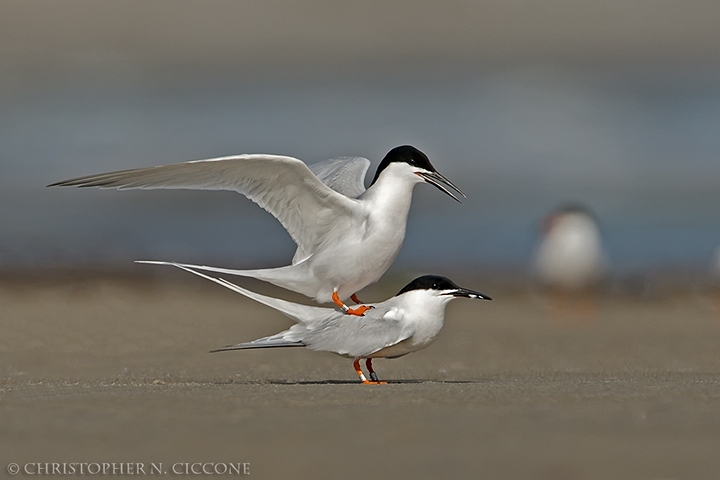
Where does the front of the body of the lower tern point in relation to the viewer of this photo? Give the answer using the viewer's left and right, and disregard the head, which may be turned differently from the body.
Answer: facing to the right of the viewer

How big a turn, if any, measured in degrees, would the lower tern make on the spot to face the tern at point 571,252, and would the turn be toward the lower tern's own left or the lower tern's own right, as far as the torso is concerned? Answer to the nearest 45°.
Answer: approximately 90° to the lower tern's own left
